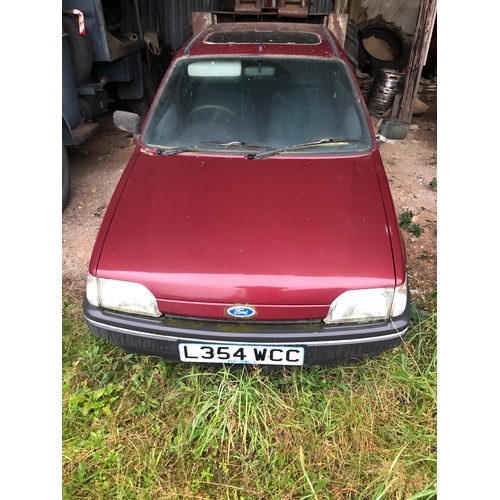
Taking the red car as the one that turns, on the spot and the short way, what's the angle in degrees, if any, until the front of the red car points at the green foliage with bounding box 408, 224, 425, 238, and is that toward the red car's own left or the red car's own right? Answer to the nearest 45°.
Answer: approximately 135° to the red car's own left

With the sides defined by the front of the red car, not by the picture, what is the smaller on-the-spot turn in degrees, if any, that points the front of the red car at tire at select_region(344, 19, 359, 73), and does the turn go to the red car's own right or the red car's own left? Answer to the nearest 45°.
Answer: approximately 180°

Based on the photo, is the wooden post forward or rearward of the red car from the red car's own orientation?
rearward

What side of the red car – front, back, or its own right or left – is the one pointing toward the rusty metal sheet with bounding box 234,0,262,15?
back

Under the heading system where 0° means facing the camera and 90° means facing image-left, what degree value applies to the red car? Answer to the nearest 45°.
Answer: approximately 0°

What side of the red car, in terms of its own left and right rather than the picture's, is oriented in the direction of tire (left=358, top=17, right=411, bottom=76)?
back

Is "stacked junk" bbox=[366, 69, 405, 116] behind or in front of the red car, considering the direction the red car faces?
behind

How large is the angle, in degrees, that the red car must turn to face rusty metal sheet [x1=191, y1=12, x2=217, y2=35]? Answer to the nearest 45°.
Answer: approximately 180°
